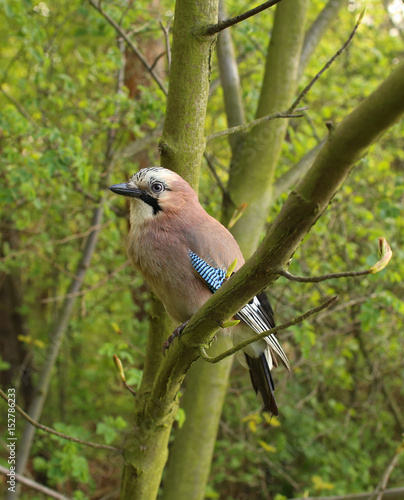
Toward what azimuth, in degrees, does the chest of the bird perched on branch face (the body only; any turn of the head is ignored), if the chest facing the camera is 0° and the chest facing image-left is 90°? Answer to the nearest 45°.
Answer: approximately 45°
